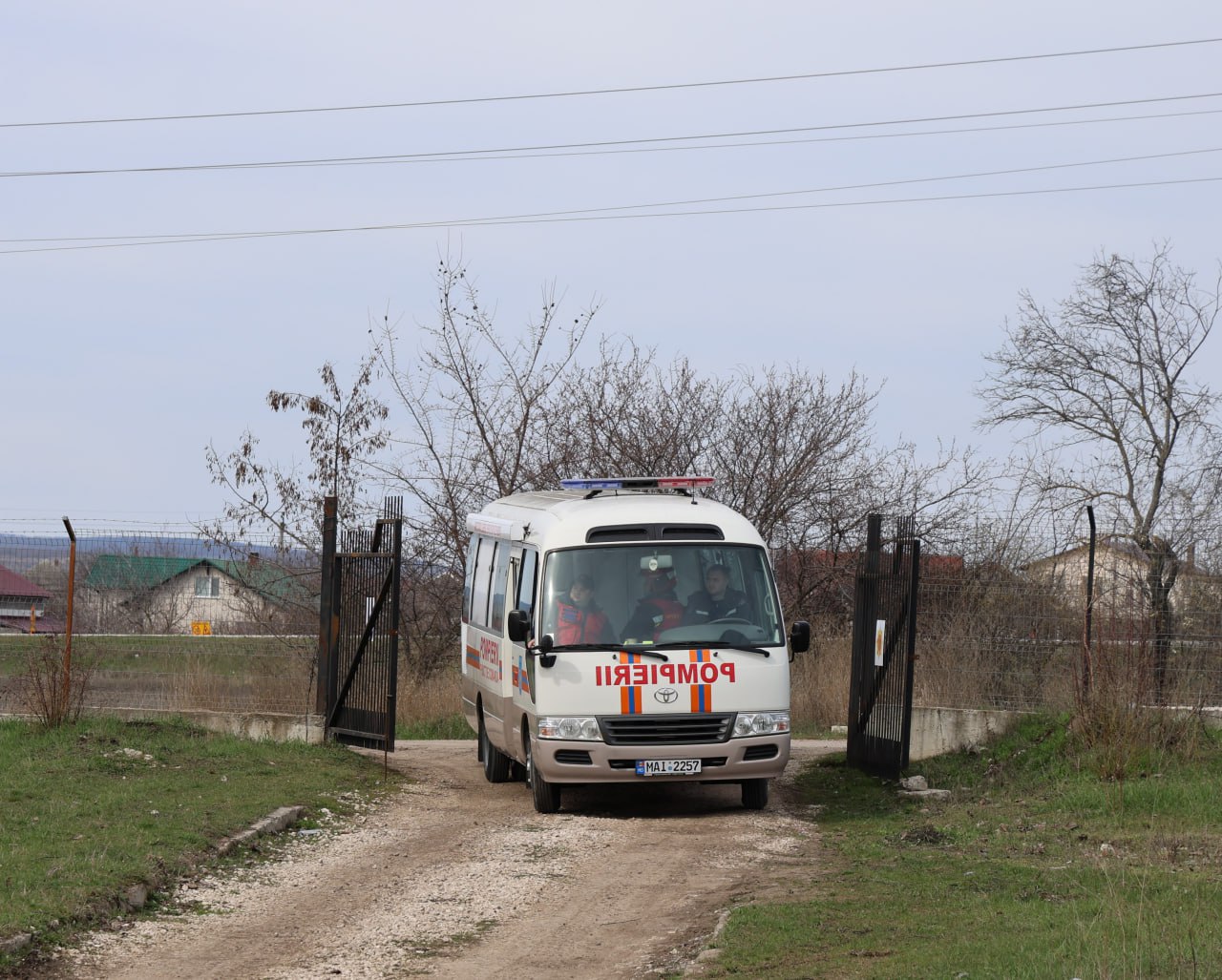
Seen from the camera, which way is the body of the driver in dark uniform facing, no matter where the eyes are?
toward the camera

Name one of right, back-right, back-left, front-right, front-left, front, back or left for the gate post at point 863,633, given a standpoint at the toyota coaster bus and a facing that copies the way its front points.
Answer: back-left

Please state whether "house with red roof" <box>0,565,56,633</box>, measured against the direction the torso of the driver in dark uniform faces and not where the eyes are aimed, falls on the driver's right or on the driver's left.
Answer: on the driver's right

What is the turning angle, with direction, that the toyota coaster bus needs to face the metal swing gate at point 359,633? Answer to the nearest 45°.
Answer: approximately 135° to its right

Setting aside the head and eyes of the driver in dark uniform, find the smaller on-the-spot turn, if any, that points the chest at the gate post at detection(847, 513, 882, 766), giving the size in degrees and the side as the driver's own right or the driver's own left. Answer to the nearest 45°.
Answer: approximately 135° to the driver's own left

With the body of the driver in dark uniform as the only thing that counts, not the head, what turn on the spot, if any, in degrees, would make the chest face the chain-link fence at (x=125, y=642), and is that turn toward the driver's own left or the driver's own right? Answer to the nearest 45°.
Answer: approximately 135° to the driver's own right

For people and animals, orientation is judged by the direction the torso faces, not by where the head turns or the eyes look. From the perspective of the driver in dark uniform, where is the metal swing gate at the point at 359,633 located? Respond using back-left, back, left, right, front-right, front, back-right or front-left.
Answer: back-right

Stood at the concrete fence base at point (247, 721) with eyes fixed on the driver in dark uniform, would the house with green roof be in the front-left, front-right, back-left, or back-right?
back-left

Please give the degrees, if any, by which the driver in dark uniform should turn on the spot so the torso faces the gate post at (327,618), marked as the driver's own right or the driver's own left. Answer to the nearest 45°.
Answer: approximately 135° to the driver's own right

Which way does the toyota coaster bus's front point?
toward the camera

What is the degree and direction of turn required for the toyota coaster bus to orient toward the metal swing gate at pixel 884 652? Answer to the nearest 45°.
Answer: approximately 135° to its left

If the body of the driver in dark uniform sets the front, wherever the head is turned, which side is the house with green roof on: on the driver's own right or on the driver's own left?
on the driver's own right

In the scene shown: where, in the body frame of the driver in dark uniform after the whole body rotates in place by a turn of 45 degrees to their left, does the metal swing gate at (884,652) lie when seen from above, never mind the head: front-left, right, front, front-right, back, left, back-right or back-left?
left

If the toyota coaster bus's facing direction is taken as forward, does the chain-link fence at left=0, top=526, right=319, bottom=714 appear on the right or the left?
on its right
